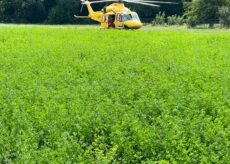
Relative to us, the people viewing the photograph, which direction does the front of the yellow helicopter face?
facing the viewer and to the right of the viewer
